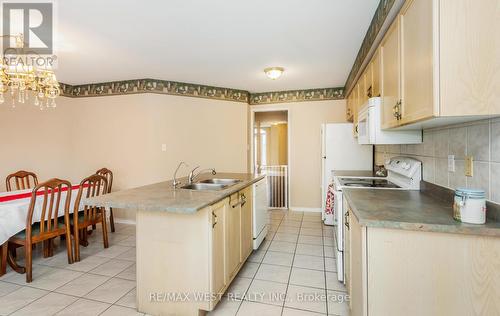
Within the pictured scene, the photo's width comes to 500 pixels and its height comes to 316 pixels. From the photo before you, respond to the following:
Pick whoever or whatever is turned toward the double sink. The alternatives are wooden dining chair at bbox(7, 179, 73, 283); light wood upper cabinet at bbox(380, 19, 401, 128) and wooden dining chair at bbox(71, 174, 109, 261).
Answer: the light wood upper cabinet

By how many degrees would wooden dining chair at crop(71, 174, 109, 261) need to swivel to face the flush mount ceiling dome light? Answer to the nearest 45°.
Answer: approximately 135° to its right

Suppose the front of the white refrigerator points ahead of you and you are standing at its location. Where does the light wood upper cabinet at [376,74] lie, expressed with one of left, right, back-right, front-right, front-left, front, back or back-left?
left

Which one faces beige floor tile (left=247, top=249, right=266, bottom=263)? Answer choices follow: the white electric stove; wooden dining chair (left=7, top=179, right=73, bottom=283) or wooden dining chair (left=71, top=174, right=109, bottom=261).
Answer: the white electric stove

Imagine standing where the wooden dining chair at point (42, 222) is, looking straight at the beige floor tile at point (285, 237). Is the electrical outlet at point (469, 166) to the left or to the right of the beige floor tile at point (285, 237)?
right

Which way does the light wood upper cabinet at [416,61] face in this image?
to the viewer's left

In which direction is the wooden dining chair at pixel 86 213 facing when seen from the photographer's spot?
facing away from the viewer and to the left of the viewer

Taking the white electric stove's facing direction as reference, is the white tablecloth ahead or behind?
ahead

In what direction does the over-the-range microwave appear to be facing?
to the viewer's left

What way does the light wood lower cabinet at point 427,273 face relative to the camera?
to the viewer's left

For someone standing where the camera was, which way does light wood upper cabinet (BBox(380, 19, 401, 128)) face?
facing to the left of the viewer
